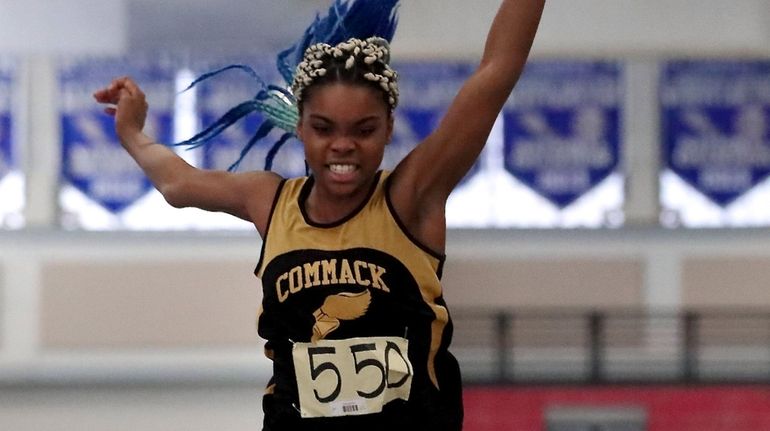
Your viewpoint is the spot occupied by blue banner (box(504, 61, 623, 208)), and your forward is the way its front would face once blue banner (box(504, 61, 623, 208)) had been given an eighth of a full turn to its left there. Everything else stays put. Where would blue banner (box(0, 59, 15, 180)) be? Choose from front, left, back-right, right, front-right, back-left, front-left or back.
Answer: back-right

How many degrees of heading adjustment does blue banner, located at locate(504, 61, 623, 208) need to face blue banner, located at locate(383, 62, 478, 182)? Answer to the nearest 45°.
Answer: approximately 90° to its right

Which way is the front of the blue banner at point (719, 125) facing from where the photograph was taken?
facing the viewer

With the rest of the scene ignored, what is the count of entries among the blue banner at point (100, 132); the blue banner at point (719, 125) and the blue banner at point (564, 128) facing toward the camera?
3

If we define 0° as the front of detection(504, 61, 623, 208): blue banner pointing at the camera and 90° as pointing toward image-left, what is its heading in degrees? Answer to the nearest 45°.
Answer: approximately 0°

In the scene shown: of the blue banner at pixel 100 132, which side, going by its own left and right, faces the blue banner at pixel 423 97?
left

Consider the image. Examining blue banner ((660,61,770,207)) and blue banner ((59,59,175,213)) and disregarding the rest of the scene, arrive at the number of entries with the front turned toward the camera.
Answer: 2

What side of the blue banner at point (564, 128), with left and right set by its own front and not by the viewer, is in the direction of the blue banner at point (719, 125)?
left

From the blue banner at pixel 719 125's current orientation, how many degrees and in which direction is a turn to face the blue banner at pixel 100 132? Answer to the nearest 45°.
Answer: approximately 90° to its right
